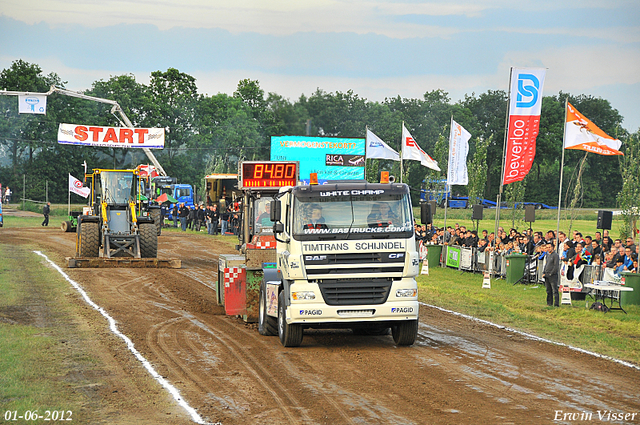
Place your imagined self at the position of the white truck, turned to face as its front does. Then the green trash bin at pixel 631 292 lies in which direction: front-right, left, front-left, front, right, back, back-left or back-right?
back-left

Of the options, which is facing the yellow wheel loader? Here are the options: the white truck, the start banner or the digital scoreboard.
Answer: the start banner

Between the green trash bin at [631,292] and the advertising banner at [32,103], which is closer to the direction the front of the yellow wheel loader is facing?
the green trash bin

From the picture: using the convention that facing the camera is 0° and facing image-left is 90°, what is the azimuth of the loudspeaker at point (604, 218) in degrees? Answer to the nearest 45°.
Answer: approximately 45°

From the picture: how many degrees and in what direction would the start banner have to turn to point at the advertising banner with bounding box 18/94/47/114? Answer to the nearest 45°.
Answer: approximately 45° to its right

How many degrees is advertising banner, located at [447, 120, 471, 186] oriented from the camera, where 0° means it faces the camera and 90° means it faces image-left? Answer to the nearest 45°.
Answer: approximately 0°
